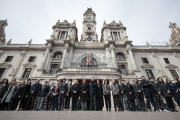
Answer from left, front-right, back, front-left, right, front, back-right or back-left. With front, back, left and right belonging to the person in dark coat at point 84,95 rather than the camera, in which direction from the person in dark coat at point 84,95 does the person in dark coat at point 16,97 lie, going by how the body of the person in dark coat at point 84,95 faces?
right

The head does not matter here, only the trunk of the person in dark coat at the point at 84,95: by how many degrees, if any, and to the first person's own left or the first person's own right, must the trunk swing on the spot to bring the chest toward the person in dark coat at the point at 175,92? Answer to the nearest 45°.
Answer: approximately 90° to the first person's own left

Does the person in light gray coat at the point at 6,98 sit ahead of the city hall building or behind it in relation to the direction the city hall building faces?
ahead

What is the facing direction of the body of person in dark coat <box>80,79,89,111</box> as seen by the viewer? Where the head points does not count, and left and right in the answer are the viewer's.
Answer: facing the viewer

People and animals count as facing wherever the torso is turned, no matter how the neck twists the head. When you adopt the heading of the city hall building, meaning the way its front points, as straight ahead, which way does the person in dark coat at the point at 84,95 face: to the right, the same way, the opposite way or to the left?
the same way

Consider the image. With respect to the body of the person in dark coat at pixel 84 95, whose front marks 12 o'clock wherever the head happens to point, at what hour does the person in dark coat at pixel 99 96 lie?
the person in dark coat at pixel 99 96 is roughly at 9 o'clock from the person in dark coat at pixel 84 95.

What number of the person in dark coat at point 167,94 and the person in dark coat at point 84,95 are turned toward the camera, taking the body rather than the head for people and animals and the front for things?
2

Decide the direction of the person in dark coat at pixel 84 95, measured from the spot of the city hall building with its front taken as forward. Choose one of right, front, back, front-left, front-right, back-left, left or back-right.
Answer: front

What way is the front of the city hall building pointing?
toward the camera

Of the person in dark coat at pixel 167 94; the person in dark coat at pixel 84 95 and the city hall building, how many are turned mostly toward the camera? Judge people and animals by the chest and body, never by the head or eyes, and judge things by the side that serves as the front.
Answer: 3

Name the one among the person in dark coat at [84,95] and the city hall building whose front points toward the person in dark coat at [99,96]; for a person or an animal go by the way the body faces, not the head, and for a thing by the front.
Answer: the city hall building

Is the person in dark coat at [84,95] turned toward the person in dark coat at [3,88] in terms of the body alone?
no

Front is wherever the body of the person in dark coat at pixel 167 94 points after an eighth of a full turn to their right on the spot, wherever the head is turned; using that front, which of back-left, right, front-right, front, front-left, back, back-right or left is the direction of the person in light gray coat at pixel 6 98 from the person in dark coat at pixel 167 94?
front
